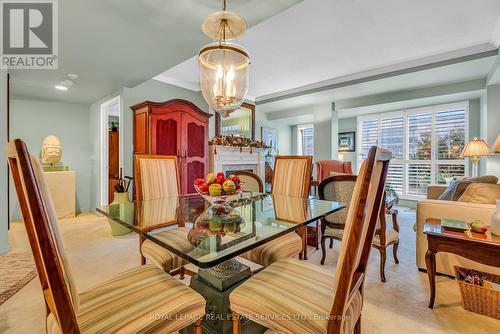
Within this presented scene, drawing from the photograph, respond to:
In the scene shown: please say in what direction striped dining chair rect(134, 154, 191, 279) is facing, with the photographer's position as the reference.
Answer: facing the viewer and to the right of the viewer

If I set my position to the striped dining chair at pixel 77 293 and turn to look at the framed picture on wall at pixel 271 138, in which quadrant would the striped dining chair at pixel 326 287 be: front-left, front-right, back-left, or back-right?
front-right

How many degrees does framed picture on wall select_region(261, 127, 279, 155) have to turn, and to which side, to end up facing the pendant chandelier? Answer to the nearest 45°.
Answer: approximately 45° to its right

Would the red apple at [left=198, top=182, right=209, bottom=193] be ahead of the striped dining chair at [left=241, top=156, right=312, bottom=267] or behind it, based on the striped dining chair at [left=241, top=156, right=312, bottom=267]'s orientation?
ahead

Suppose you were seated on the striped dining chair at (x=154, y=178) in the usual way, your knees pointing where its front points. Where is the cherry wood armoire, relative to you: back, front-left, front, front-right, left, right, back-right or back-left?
back-left

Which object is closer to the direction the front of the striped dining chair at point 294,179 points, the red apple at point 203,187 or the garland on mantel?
the red apple

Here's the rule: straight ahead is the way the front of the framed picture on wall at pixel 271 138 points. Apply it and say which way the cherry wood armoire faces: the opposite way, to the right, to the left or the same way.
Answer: the same way

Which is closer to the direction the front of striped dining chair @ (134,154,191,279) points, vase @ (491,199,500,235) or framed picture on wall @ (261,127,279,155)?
the vase

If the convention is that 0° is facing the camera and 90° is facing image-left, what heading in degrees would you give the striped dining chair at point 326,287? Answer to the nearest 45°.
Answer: approximately 135°

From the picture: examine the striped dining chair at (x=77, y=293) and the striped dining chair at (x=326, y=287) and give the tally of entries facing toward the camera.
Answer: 0

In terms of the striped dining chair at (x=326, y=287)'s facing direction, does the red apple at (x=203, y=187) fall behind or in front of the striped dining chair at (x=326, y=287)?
in front

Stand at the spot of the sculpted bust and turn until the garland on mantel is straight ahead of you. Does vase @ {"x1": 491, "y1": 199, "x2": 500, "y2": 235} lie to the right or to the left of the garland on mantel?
right
